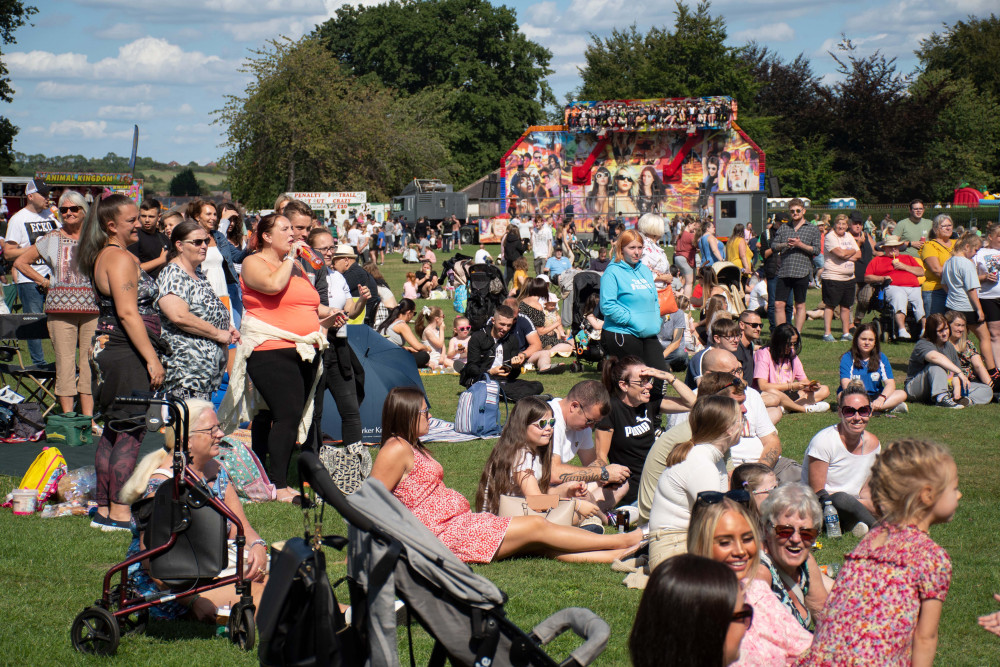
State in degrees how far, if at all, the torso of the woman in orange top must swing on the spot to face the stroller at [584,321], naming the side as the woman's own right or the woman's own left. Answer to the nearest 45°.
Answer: approximately 45° to the woman's own left

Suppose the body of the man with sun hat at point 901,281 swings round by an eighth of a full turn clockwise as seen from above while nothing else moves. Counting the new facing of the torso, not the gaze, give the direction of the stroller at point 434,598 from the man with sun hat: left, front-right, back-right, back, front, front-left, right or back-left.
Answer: front-left

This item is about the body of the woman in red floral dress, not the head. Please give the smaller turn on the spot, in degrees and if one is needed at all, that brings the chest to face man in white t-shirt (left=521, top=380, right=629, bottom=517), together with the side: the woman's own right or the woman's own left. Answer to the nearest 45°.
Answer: approximately 45° to the woman's own left

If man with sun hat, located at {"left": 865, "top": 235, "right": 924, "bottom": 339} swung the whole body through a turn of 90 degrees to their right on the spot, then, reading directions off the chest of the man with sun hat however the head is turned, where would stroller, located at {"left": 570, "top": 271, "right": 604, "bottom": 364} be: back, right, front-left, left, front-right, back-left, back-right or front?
front-left

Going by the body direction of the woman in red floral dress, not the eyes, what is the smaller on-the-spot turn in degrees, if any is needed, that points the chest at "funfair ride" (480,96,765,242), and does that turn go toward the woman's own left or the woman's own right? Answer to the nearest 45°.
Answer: approximately 90° to the woman's own left

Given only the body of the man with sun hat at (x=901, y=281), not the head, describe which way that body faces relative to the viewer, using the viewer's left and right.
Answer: facing the viewer

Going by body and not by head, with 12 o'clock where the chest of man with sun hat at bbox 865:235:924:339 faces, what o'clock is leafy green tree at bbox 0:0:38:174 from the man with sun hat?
The leafy green tree is roughly at 4 o'clock from the man with sun hat.

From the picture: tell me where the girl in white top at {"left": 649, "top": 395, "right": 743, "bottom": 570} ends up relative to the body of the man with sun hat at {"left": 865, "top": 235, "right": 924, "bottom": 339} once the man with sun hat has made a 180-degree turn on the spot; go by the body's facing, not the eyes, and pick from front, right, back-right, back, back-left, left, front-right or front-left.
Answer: back

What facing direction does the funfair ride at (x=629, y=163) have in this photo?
toward the camera

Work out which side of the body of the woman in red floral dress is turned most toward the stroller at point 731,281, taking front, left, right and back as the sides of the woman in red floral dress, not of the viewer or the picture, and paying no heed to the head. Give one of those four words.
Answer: left

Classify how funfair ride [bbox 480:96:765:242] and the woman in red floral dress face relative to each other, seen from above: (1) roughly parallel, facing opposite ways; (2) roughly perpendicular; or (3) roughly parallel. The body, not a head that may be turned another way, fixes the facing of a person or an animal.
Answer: roughly perpendicular

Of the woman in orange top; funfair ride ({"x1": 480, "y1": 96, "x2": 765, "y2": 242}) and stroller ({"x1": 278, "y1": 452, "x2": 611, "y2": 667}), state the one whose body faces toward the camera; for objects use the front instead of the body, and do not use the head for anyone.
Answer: the funfair ride

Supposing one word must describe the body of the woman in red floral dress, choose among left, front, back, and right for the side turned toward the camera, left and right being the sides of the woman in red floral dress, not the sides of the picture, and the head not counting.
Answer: right

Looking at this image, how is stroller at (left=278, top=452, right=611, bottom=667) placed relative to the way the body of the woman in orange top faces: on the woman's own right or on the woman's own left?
on the woman's own right
